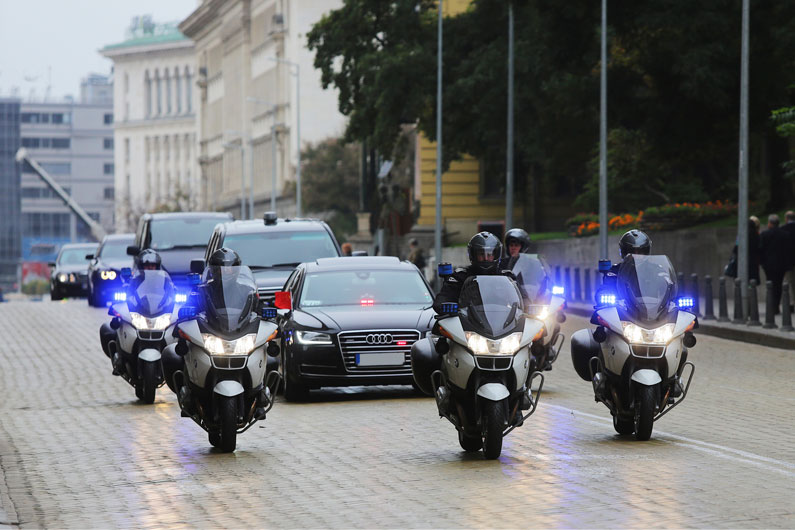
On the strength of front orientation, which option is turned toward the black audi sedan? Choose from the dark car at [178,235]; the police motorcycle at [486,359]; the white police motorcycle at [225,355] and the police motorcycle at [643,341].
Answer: the dark car

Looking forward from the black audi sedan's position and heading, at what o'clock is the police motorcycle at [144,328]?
The police motorcycle is roughly at 3 o'clock from the black audi sedan.

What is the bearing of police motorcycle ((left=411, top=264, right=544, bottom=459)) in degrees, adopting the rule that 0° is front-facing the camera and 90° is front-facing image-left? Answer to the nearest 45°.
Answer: approximately 0°

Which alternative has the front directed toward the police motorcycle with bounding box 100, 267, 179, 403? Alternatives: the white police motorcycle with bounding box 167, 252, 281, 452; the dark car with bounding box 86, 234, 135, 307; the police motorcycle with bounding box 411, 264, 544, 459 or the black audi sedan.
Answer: the dark car
